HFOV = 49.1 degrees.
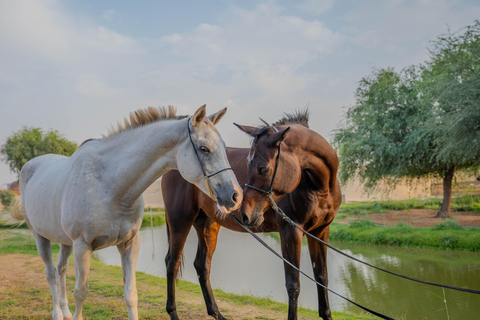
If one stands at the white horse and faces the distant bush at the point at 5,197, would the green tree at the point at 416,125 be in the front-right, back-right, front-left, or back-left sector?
front-right

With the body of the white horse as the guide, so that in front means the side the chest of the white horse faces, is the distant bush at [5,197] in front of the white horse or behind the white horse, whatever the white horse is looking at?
behind

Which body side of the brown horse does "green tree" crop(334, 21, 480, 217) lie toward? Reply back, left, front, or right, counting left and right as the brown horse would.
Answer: left

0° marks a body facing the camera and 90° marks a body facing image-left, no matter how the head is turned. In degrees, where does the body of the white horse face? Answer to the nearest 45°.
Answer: approximately 315°

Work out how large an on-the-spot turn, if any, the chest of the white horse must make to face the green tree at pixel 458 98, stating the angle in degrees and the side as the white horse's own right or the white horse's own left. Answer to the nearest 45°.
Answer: approximately 90° to the white horse's own left

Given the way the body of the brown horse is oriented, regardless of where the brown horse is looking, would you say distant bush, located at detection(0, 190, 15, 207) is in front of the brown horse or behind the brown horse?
behind

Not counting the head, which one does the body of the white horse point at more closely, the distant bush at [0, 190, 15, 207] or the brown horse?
the brown horse

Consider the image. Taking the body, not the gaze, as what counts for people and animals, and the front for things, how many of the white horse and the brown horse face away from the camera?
0

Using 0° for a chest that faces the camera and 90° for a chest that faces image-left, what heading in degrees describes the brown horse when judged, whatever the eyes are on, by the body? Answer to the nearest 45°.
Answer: approximately 315°

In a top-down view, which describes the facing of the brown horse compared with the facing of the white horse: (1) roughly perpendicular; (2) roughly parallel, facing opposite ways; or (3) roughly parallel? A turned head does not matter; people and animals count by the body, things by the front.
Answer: roughly parallel

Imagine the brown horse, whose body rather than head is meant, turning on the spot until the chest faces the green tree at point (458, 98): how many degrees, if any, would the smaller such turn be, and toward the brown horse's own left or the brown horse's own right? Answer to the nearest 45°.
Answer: approximately 90° to the brown horse's own left

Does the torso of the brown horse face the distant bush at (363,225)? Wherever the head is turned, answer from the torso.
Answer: no
